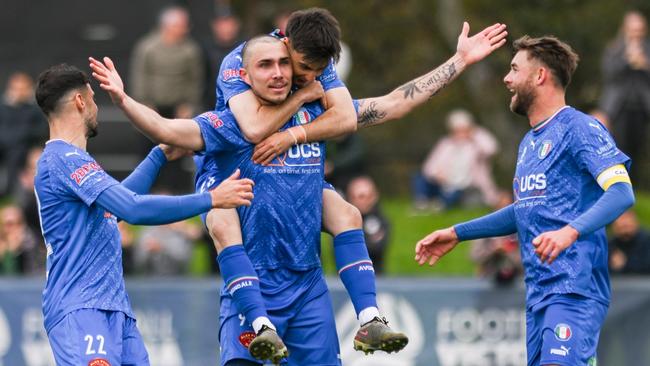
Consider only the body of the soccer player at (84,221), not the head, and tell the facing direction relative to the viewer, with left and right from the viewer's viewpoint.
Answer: facing to the right of the viewer

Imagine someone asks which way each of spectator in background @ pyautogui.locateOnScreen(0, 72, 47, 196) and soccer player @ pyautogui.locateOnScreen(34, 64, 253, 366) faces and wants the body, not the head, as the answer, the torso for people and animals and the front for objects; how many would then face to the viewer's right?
1

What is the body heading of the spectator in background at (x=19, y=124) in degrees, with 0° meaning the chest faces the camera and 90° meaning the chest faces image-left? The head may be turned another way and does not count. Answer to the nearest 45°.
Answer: approximately 0°

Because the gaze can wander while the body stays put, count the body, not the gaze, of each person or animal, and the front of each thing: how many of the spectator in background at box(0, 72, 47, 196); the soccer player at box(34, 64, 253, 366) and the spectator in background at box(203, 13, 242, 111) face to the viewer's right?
1

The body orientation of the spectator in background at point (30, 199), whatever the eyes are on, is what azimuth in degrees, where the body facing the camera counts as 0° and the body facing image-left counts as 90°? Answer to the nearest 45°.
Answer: approximately 0°

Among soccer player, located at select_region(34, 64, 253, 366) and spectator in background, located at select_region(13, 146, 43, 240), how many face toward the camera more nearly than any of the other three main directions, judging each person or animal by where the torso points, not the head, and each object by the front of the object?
1
